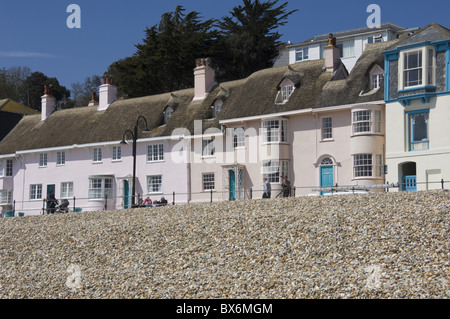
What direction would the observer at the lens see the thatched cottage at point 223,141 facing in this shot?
facing the viewer and to the left of the viewer
